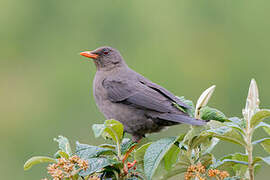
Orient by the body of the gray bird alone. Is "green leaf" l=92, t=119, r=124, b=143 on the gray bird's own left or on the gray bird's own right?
on the gray bird's own left

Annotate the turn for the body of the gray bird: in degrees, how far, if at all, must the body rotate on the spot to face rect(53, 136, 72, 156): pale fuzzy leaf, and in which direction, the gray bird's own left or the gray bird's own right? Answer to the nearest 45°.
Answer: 0° — it already faces it

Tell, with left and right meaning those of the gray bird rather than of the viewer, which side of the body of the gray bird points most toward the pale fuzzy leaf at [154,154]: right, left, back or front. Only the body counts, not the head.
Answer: left

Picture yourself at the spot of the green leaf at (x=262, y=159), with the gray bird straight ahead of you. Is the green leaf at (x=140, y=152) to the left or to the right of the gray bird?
left

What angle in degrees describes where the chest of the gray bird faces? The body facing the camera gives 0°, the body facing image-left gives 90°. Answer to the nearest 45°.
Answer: approximately 90°

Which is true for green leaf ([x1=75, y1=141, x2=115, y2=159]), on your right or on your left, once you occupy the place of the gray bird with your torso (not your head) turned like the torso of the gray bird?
on your left

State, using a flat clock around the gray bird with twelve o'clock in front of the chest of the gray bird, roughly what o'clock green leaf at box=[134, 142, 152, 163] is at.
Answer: The green leaf is roughly at 9 o'clock from the gray bird.

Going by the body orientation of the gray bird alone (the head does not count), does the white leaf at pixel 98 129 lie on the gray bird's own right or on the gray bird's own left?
on the gray bird's own left

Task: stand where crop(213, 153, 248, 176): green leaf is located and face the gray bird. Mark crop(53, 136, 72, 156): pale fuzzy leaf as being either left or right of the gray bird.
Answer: left

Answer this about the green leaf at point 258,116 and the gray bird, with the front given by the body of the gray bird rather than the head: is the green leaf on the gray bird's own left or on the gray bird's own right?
on the gray bird's own left
